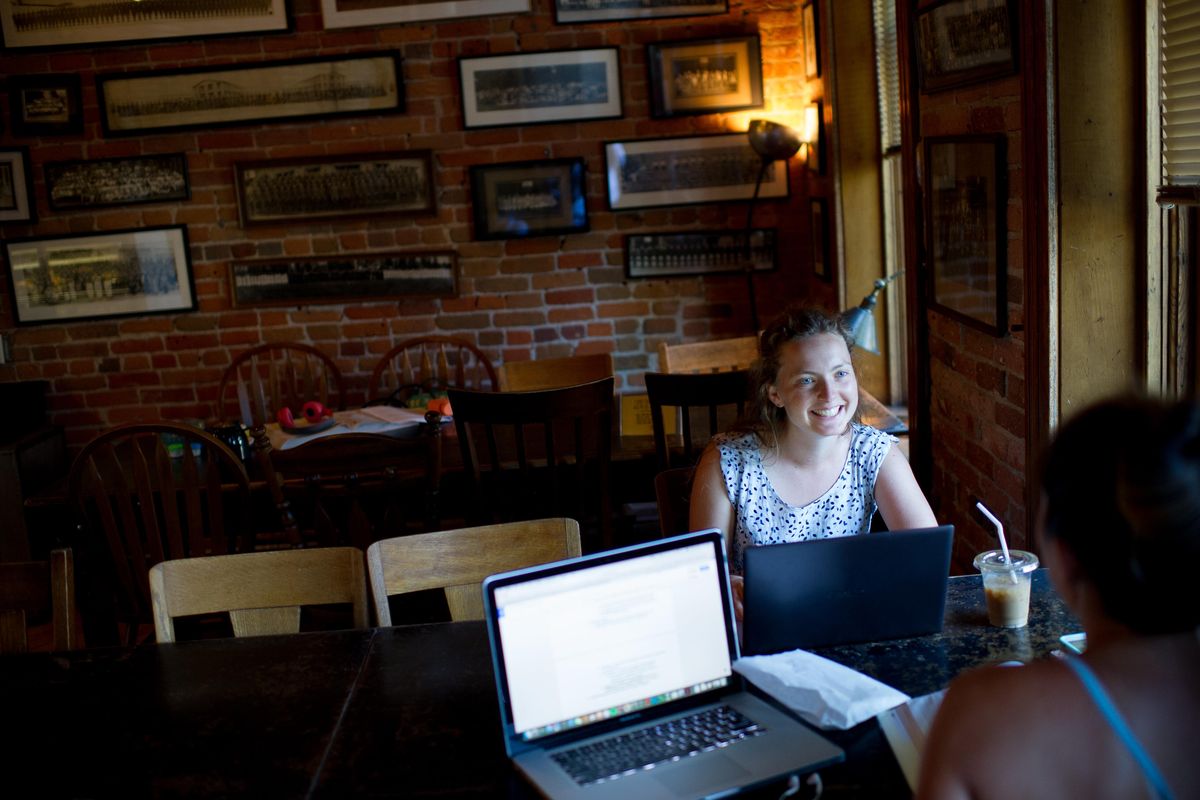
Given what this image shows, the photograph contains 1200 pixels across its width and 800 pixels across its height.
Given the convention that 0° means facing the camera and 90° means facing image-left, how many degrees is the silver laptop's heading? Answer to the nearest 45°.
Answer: approximately 315°

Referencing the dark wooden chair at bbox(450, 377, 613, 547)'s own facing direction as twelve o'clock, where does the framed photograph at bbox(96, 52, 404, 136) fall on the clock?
The framed photograph is roughly at 11 o'clock from the dark wooden chair.

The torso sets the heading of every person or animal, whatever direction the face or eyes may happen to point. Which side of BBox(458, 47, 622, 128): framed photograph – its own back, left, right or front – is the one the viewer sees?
front

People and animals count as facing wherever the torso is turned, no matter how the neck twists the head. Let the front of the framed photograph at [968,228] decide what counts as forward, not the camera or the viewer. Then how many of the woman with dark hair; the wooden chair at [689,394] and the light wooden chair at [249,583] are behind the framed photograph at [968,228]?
0

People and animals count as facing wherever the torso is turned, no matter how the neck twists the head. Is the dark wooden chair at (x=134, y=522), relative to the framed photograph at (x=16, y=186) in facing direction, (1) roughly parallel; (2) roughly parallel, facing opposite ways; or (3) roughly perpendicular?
roughly parallel, facing opposite ways

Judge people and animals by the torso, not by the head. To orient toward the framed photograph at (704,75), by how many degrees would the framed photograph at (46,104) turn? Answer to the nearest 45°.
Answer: approximately 45° to its left

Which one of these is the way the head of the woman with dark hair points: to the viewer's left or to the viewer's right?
to the viewer's left

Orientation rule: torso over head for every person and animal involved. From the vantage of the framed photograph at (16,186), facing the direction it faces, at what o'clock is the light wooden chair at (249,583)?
The light wooden chair is roughly at 12 o'clock from the framed photograph.

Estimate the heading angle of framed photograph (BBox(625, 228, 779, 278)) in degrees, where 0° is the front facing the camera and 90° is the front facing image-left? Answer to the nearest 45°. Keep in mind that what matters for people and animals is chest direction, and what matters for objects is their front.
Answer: approximately 0°

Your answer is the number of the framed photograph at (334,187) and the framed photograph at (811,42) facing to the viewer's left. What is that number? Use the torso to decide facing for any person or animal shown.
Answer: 1

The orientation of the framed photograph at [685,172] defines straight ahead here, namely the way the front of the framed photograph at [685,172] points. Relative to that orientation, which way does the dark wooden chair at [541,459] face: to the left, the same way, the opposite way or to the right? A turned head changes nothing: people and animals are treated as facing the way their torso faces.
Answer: the opposite way

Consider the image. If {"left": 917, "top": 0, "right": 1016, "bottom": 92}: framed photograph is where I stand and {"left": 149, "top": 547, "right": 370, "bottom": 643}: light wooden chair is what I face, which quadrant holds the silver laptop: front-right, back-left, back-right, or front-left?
front-left

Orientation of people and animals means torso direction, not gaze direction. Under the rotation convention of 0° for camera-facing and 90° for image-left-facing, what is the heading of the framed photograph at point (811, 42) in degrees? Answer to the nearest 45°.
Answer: approximately 90°

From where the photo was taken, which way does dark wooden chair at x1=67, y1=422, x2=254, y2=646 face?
away from the camera

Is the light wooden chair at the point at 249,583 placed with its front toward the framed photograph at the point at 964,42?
no

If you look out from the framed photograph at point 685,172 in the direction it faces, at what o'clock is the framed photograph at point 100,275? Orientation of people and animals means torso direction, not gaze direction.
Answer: the framed photograph at point 100,275 is roughly at 3 o'clock from the framed photograph at point 685,172.

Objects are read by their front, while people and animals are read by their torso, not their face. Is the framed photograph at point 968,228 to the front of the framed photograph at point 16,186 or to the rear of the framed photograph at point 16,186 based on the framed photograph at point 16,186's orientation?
to the front

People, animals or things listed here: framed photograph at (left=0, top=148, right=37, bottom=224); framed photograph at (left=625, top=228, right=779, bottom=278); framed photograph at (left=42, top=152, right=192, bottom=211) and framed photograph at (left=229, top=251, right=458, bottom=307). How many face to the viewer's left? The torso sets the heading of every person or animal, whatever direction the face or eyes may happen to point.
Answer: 0

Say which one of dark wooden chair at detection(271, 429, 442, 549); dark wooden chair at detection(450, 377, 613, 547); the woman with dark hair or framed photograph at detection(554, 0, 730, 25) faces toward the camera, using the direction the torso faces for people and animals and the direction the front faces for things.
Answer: the framed photograph

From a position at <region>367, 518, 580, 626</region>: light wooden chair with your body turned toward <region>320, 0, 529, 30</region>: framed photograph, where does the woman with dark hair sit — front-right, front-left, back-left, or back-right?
back-right
